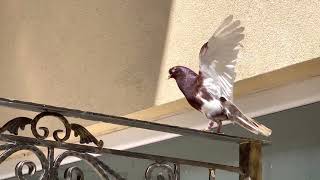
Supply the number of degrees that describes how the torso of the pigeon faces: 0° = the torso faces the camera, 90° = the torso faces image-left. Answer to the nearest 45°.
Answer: approximately 90°
